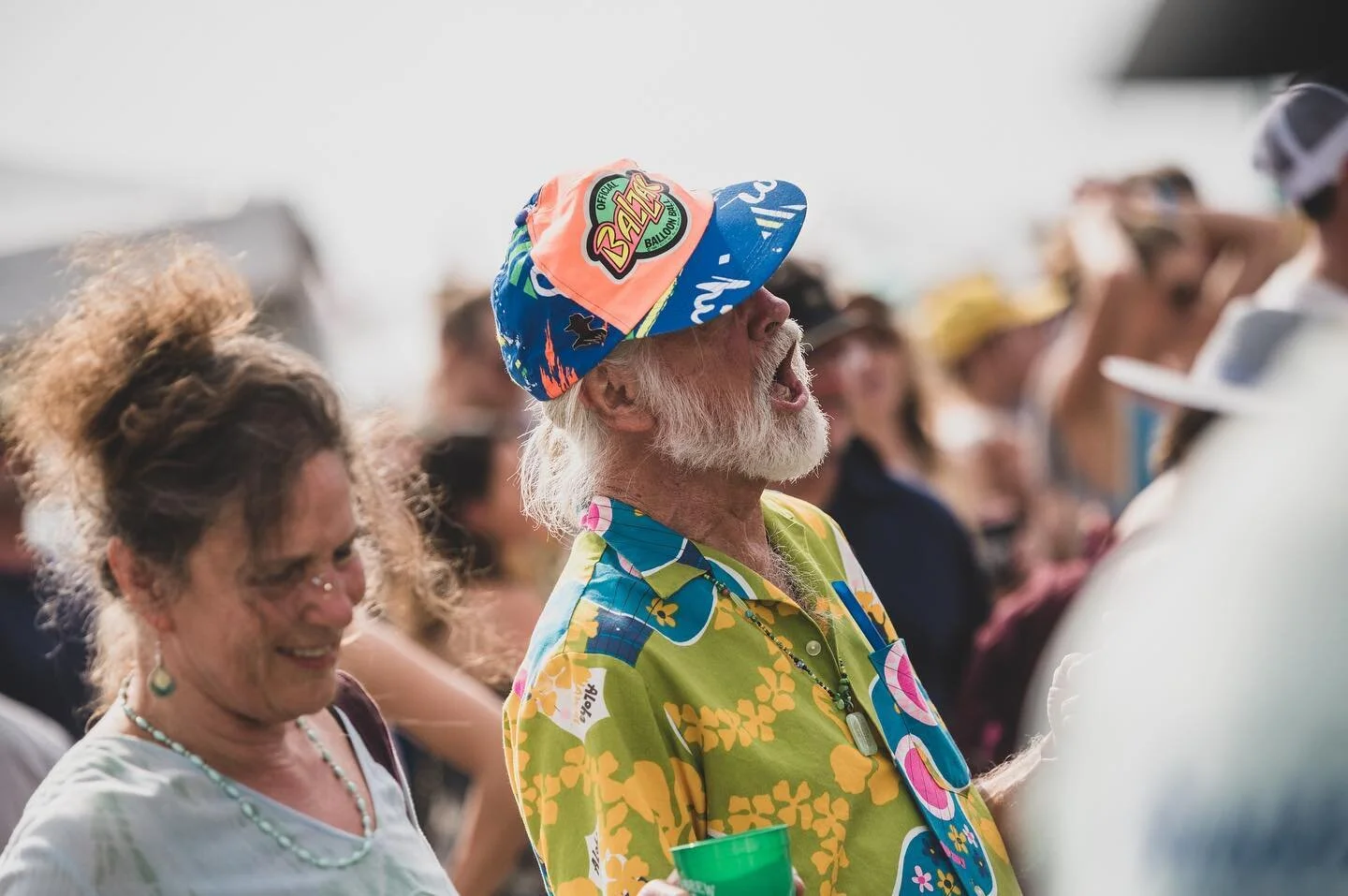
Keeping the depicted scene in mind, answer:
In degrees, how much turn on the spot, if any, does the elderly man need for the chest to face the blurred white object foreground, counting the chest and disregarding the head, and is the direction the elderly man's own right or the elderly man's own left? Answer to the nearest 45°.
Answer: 0° — they already face it

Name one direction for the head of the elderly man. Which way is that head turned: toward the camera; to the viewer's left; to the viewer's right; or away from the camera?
to the viewer's right

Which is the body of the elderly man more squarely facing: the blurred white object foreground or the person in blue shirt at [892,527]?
the blurred white object foreground

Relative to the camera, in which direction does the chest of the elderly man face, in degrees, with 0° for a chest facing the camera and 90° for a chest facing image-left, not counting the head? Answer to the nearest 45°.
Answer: approximately 315°

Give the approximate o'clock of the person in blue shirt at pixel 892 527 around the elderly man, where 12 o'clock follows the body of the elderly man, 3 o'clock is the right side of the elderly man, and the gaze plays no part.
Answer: The person in blue shirt is roughly at 8 o'clock from the elderly man.
